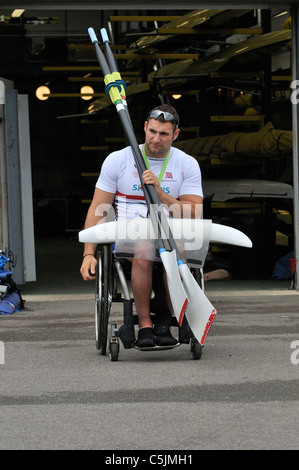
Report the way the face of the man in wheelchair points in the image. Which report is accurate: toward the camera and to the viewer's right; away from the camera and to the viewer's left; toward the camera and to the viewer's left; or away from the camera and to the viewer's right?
toward the camera and to the viewer's left

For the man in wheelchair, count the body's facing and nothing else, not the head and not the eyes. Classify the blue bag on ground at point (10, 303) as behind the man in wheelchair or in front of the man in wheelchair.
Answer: behind

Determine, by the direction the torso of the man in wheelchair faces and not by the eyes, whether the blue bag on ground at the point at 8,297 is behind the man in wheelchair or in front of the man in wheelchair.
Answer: behind

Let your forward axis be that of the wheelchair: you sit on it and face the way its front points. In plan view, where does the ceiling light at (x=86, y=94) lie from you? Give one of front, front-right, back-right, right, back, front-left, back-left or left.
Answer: back

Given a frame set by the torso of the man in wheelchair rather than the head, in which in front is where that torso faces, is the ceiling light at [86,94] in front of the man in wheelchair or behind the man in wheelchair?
behind

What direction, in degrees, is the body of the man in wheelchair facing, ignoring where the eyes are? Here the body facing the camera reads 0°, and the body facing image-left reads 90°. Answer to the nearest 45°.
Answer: approximately 0°
